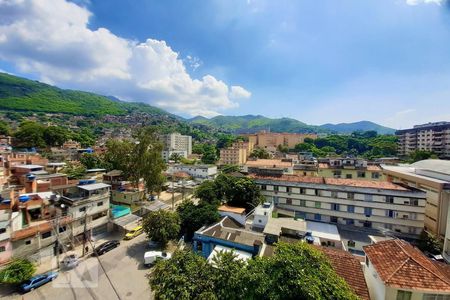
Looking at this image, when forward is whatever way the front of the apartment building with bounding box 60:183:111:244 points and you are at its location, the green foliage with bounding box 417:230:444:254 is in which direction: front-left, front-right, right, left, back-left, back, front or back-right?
front

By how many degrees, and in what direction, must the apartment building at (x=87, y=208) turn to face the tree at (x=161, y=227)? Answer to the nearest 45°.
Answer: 0° — it already faces it

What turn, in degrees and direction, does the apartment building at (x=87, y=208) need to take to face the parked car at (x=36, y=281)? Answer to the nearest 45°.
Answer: approximately 90° to its right

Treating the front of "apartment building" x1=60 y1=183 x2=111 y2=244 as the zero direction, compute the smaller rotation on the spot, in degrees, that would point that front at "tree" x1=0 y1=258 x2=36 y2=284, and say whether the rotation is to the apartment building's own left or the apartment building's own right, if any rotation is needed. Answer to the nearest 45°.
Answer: approximately 90° to the apartment building's own right

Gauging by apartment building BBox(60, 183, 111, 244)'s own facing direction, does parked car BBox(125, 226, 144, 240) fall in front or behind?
in front

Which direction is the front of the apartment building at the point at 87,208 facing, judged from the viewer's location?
facing the viewer and to the right of the viewer

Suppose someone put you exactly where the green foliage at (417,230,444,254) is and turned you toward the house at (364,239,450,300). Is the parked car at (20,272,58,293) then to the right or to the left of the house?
right
